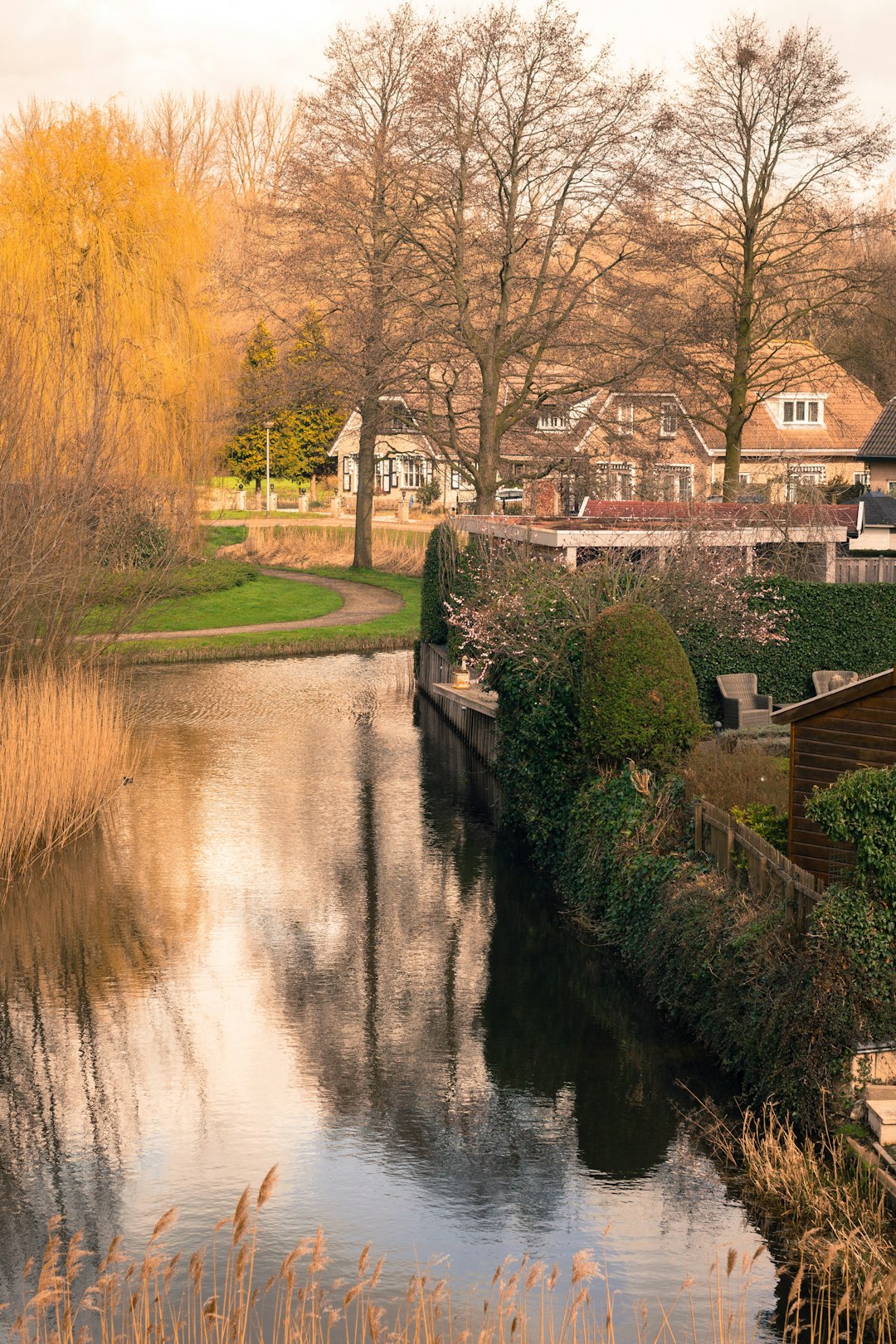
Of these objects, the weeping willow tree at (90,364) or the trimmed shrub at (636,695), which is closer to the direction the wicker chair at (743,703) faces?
the trimmed shrub

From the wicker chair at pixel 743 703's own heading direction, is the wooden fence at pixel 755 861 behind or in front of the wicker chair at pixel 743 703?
in front

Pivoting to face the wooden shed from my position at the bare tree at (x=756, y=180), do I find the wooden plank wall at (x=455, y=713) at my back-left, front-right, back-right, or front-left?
front-right

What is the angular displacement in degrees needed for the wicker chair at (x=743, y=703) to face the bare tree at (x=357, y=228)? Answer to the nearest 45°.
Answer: approximately 180°

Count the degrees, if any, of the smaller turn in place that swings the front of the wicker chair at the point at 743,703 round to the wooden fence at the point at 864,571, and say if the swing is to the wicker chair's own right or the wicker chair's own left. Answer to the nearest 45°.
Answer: approximately 135° to the wicker chair's own left

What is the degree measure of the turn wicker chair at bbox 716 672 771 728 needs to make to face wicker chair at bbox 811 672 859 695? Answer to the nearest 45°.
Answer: approximately 90° to its left

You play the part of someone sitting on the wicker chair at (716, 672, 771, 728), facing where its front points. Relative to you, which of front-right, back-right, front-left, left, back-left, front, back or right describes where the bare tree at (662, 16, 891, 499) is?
back-left

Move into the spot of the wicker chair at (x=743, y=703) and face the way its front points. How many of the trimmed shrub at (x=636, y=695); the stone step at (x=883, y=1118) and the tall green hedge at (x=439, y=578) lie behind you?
1

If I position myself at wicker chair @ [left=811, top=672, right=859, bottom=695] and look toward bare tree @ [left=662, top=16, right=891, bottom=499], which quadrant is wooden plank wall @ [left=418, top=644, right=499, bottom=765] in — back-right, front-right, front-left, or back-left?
front-left

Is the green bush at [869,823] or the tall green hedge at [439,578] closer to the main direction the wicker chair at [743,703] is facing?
the green bush

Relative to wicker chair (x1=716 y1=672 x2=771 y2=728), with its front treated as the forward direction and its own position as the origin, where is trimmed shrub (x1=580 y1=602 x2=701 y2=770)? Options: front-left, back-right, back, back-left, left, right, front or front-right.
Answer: front-right

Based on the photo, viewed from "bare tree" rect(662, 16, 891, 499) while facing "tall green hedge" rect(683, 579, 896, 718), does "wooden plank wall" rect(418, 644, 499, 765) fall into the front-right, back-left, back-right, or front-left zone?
front-right

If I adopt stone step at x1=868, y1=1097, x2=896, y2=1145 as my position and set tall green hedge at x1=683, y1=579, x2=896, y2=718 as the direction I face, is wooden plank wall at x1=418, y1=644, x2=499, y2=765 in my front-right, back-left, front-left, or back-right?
front-left
